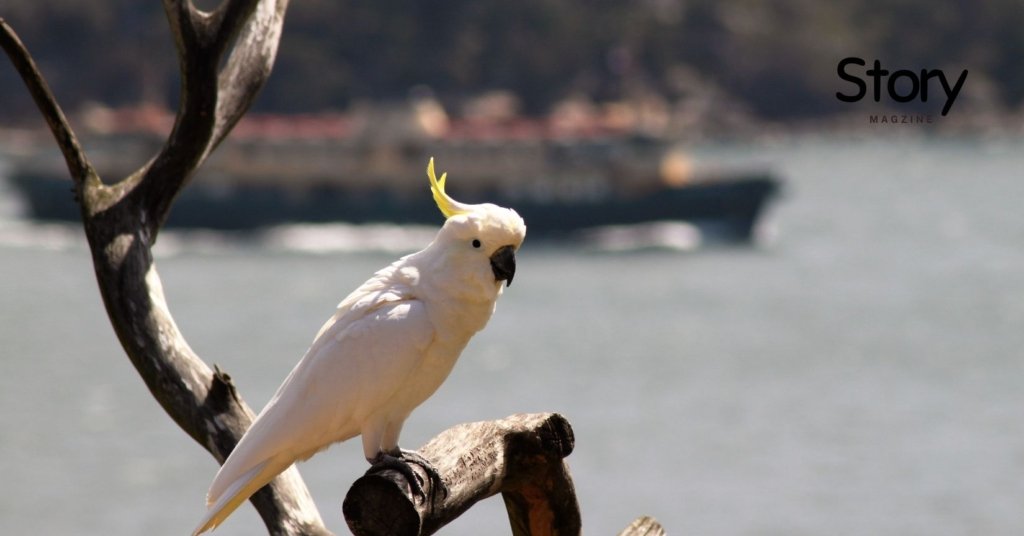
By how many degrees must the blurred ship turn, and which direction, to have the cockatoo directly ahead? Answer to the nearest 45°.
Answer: approximately 90° to its right

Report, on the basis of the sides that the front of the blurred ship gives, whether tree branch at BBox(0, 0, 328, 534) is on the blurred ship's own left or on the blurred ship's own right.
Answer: on the blurred ship's own right

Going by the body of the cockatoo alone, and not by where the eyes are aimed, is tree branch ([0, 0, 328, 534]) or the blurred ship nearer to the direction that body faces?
the blurred ship

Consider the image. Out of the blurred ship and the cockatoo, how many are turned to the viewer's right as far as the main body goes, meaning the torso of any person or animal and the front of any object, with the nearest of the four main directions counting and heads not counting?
2

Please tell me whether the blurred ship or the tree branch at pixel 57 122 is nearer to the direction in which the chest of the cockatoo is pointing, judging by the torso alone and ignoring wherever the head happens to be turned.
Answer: the blurred ship

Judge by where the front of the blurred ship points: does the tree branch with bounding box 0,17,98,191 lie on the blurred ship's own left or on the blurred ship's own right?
on the blurred ship's own right

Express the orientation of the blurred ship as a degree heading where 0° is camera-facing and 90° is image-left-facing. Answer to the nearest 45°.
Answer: approximately 270°

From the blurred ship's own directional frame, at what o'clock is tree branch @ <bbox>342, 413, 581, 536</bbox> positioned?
The tree branch is roughly at 3 o'clock from the blurred ship.

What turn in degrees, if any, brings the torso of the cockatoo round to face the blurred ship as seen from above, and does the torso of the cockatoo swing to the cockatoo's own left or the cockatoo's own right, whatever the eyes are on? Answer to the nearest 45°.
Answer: approximately 90° to the cockatoo's own left

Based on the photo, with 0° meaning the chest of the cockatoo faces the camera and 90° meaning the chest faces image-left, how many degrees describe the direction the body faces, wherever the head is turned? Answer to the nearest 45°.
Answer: approximately 270°

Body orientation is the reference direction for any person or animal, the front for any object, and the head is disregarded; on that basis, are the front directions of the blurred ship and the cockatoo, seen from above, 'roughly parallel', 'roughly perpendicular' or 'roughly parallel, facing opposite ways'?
roughly parallel

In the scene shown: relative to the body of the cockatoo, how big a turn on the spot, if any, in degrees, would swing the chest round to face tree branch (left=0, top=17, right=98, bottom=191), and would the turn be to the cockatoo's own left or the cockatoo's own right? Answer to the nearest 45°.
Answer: approximately 180°
